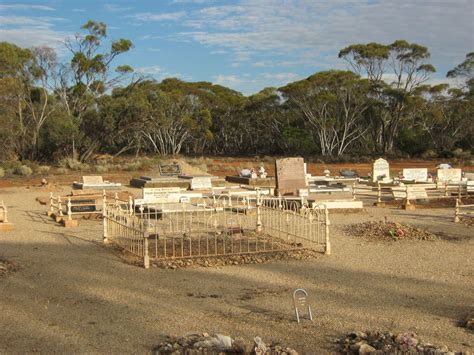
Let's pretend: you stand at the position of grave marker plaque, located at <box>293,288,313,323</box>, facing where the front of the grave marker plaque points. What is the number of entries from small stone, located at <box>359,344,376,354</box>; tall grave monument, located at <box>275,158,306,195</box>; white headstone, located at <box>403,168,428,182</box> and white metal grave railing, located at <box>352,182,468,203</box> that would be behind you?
3

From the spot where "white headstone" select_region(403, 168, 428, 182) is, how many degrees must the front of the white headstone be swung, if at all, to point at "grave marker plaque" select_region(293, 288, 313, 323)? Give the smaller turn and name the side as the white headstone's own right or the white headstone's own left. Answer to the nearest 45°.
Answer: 0° — it already faces it

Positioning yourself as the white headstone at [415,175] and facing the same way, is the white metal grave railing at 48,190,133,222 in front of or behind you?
in front

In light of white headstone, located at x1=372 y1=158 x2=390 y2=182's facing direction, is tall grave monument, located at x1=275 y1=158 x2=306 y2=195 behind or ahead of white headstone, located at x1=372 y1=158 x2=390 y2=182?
ahead

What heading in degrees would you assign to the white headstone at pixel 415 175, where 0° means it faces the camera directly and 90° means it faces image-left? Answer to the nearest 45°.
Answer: approximately 0°

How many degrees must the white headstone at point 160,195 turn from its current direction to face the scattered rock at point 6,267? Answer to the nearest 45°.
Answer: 0° — it already faces it
